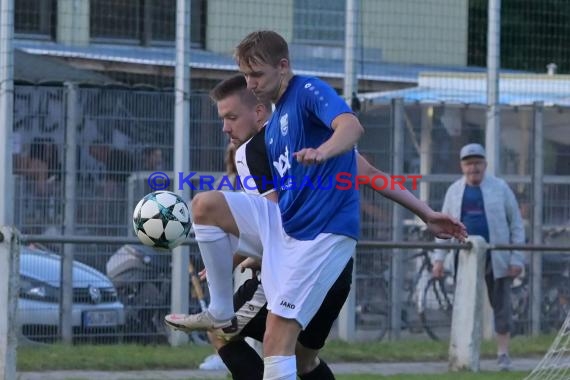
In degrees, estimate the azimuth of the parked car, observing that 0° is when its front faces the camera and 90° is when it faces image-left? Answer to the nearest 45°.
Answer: approximately 315°

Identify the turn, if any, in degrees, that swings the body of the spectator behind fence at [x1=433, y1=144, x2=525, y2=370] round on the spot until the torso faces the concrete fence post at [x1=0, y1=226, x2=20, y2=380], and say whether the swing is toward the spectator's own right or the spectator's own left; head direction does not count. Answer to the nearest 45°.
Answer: approximately 45° to the spectator's own right

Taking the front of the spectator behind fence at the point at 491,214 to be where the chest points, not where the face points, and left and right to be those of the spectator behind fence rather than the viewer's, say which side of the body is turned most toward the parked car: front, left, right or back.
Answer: right

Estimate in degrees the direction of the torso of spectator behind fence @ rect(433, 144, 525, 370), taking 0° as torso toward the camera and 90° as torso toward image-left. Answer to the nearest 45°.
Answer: approximately 0°
